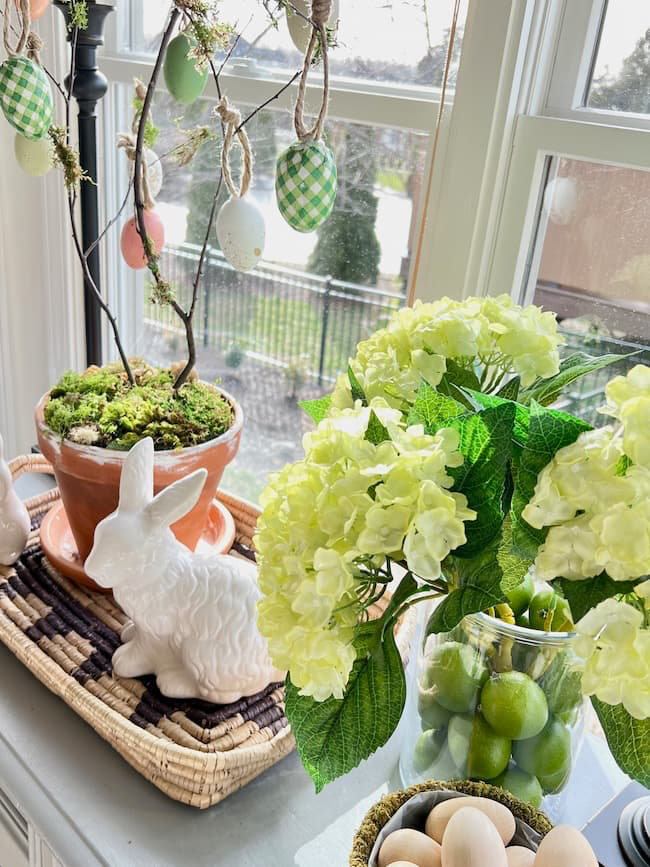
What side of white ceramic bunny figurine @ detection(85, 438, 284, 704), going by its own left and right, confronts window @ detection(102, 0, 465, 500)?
right

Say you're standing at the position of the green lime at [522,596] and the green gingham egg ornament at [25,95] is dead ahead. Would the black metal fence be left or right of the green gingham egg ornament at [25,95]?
right

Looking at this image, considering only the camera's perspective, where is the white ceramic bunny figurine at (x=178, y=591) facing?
facing to the left of the viewer
